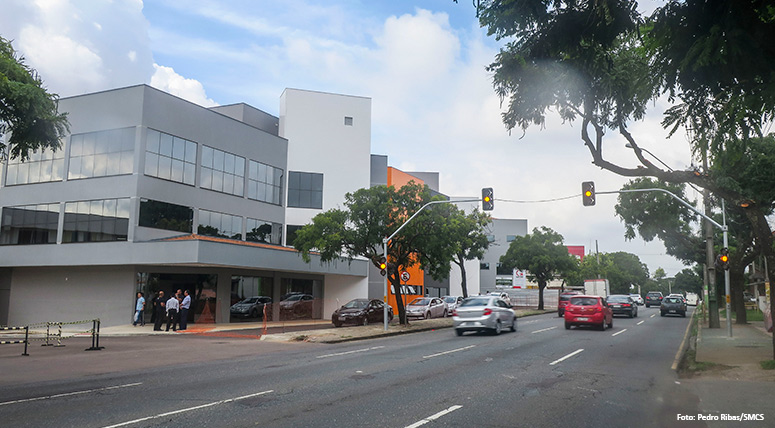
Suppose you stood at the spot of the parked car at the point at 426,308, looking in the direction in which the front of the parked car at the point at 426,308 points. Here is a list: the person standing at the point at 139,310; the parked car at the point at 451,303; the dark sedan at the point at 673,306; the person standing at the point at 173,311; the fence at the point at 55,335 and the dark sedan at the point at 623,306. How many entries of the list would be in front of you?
3

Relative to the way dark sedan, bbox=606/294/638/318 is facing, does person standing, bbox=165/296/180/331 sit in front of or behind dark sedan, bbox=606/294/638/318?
behind

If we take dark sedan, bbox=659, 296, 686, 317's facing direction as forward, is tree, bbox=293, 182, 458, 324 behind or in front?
behind

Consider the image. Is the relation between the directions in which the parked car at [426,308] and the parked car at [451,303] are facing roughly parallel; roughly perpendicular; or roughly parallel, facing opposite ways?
roughly parallel

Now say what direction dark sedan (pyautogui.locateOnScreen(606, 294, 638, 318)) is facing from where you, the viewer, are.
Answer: facing away from the viewer and to the right of the viewer

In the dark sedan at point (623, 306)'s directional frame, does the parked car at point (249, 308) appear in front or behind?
behind

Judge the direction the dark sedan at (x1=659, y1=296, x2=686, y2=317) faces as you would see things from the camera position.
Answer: facing away from the viewer

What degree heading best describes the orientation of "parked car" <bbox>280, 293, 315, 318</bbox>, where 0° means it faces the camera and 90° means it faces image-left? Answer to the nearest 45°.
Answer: approximately 45°
